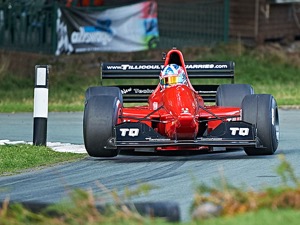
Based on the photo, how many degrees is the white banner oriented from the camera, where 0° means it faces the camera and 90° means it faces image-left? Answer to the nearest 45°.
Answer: approximately 0°

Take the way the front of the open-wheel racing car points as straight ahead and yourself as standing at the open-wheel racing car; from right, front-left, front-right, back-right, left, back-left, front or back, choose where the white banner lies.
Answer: back

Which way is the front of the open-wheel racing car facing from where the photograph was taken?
facing the viewer

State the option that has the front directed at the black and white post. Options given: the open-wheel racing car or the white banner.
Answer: the white banner

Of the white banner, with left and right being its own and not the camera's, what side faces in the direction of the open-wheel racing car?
front

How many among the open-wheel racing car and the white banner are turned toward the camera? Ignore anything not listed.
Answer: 2

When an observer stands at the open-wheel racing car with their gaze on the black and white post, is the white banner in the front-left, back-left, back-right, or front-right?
front-right

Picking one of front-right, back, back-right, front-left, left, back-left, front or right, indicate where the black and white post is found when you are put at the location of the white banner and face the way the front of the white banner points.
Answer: front

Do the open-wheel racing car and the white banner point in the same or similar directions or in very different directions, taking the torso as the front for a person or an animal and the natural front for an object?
same or similar directions
